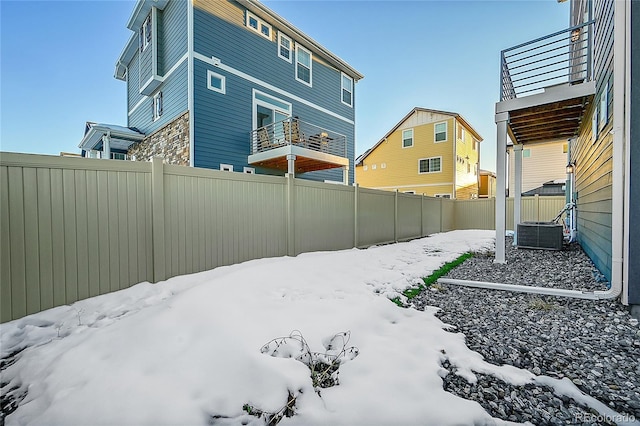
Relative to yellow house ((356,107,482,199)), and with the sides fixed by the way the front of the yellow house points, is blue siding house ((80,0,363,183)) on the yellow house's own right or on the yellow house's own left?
on the yellow house's own right

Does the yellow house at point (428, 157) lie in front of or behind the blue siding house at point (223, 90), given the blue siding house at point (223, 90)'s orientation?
behind
